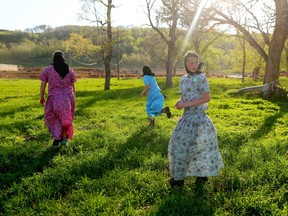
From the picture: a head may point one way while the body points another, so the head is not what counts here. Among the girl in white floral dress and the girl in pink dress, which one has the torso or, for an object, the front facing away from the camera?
the girl in pink dress

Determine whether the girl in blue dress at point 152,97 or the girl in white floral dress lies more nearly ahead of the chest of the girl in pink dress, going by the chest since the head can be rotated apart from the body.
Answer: the girl in blue dress

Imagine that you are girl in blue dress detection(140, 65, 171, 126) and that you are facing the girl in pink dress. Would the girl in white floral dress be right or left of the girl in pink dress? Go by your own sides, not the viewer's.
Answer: left

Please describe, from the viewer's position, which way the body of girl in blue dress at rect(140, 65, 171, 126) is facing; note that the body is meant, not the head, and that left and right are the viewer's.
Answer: facing away from the viewer and to the left of the viewer

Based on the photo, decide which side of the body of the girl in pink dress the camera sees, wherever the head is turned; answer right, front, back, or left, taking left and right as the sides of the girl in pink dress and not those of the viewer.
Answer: back

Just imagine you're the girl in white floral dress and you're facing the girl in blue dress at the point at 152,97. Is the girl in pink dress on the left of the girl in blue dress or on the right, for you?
left

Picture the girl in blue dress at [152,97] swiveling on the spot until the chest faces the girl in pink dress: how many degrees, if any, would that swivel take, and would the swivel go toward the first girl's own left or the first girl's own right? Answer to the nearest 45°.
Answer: approximately 90° to the first girl's own left

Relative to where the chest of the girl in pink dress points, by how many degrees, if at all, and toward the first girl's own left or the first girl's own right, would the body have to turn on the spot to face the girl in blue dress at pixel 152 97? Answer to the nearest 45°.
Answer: approximately 45° to the first girl's own right

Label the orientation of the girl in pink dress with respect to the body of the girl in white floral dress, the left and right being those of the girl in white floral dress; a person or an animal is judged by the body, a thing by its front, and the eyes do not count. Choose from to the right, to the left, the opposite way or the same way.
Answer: to the right

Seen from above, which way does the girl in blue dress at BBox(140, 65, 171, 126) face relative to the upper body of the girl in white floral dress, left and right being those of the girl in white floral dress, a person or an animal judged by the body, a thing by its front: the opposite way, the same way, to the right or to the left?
to the right

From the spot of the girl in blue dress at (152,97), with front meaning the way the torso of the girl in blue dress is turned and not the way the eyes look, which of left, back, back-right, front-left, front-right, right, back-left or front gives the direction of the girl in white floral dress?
back-left

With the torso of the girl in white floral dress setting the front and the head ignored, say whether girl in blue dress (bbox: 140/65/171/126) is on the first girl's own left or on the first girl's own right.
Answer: on the first girl's own right

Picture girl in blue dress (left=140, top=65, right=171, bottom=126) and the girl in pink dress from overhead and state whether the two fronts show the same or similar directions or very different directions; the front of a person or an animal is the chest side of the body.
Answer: same or similar directions

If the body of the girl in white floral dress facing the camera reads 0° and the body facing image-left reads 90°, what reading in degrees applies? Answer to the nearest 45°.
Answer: approximately 45°
